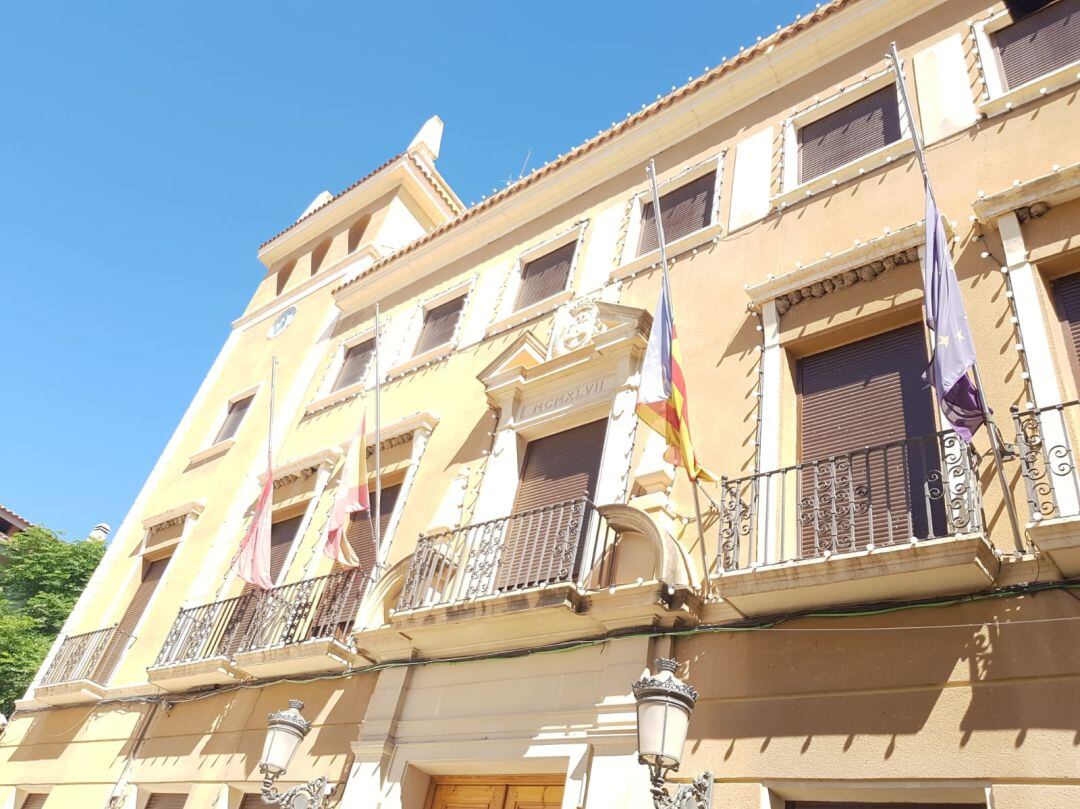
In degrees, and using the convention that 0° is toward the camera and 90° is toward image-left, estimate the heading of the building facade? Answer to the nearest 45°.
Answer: approximately 45°

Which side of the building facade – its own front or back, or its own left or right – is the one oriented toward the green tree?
right
